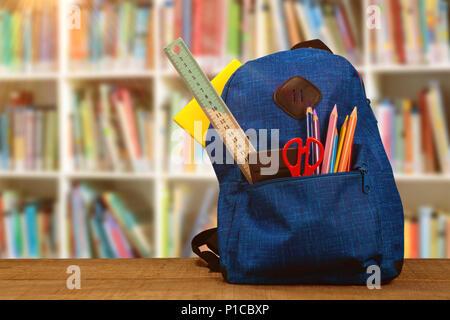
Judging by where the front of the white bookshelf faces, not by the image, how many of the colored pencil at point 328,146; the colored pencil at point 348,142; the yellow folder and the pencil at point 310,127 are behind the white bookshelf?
0

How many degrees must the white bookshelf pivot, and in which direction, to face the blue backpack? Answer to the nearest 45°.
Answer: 0° — it already faces it

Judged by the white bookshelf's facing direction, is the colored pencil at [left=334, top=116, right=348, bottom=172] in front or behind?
in front

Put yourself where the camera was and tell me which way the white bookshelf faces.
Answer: facing the viewer

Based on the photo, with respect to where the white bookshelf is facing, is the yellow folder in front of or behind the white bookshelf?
in front

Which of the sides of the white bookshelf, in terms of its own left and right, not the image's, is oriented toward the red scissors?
front

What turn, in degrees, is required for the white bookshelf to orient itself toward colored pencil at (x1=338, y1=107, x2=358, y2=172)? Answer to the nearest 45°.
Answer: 0° — it already faces it

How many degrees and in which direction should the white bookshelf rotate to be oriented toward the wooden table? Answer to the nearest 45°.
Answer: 0° — it already faces it
